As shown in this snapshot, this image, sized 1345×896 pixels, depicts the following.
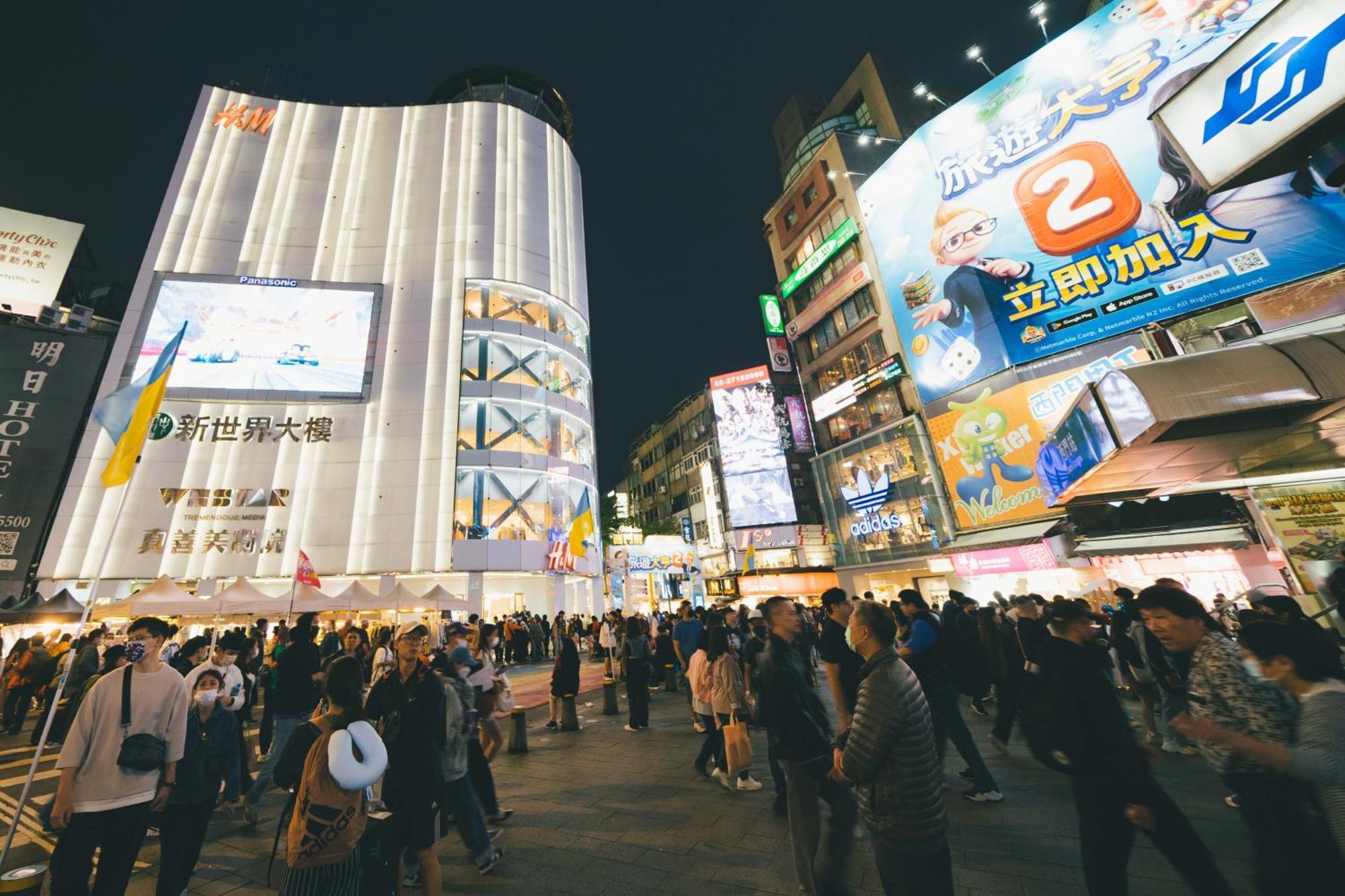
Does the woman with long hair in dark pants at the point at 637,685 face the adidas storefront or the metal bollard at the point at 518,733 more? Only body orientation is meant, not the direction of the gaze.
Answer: the adidas storefront

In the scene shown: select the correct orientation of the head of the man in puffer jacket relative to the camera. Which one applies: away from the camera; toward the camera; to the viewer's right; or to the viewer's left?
to the viewer's left

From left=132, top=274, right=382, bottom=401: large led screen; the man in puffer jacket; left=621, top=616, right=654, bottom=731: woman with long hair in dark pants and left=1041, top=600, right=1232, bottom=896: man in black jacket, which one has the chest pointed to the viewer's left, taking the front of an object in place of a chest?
the man in puffer jacket

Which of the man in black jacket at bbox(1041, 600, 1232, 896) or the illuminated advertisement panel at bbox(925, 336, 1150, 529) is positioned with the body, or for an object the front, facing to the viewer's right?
the man in black jacket

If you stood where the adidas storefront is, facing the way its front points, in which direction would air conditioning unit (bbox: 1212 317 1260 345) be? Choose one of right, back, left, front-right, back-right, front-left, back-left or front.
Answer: left

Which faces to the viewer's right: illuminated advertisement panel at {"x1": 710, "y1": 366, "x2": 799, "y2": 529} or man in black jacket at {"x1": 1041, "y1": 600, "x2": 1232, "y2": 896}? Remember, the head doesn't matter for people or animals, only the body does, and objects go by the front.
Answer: the man in black jacket

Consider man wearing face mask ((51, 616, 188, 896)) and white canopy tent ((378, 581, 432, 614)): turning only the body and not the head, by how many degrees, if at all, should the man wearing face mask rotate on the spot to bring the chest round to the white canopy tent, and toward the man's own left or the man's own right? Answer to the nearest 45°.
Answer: approximately 135° to the man's own left

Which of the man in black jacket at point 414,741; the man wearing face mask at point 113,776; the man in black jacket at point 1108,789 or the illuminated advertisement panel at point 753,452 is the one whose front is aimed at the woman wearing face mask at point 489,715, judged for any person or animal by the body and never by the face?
the illuminated advertisement panel

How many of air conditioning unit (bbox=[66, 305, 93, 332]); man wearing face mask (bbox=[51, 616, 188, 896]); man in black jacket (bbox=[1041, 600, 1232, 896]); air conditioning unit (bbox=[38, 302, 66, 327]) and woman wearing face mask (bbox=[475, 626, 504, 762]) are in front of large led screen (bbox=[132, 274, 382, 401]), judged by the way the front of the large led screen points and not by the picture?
3

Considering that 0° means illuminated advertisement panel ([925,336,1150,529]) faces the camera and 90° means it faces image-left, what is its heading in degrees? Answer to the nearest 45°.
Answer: approximately 45°
